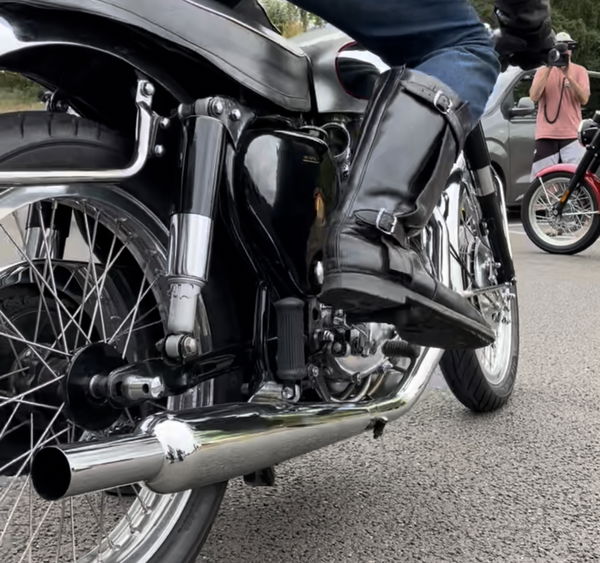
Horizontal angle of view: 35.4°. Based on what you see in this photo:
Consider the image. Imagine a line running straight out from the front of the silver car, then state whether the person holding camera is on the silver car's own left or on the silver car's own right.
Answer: on the silver car's own left

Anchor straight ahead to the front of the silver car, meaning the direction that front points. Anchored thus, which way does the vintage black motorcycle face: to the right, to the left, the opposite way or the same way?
the opposite way

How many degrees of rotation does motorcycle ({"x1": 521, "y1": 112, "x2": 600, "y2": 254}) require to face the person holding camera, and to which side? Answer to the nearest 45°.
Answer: approximately 90° to its right

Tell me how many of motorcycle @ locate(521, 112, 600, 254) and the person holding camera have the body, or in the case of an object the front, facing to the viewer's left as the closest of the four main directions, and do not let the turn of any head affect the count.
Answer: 1

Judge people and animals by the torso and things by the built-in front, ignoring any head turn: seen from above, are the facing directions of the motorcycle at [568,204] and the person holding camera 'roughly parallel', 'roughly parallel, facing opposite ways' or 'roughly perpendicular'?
roughly perpendicular

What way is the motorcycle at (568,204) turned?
to the viewer's left

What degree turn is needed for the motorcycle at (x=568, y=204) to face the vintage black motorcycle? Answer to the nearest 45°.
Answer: approximately 90° to its left

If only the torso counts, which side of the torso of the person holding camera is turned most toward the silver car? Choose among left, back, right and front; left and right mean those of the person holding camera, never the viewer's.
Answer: back

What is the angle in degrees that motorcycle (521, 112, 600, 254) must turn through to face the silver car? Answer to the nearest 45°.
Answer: approximately 90° to its right

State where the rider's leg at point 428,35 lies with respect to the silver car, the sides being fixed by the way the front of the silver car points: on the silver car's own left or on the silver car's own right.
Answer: on the silver car's own left

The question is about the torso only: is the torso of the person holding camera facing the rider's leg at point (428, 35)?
yes

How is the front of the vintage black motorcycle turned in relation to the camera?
facing away from the viewer and to the right of the viewer
